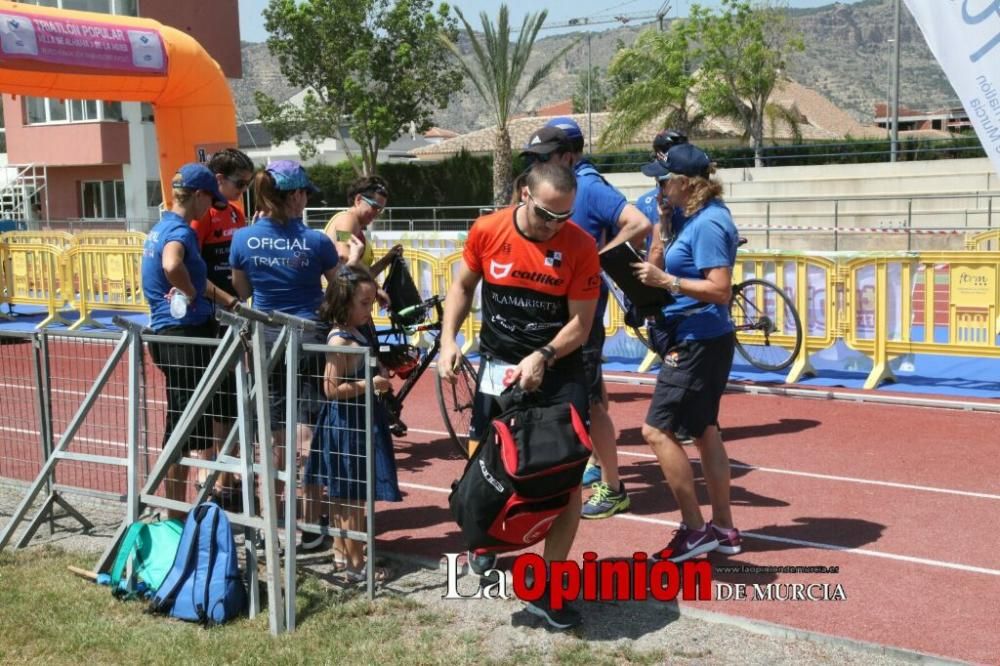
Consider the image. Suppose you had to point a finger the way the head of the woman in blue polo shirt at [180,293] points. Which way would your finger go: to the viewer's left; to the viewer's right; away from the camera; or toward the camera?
to the viewer's right

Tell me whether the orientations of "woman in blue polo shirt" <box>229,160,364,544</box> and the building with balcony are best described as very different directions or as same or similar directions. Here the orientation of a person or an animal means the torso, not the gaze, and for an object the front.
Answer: very different directions

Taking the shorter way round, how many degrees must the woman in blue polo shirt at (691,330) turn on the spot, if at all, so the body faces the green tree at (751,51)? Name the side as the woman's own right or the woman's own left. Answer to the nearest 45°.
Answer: approximately 90° to the woman's own right

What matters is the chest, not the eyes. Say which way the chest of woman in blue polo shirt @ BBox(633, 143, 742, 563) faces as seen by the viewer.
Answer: to the viewer's left

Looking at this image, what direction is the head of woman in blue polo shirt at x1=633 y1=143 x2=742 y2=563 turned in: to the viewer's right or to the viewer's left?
to the viewer's left

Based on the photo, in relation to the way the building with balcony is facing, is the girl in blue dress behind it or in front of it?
in front

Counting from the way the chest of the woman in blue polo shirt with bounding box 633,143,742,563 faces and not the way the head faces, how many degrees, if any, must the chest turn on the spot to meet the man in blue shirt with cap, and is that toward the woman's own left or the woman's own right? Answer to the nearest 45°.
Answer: approximately 45° to the woman's own right

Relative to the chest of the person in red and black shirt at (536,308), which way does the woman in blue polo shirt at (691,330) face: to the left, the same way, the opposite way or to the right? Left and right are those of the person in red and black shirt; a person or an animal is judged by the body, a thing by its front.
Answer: to the right

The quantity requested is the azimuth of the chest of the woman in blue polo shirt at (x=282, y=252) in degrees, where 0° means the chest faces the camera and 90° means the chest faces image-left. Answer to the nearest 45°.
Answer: approximately 180°

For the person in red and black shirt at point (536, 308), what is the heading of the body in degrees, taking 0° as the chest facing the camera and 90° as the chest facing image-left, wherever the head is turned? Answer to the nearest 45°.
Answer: approximately 0°

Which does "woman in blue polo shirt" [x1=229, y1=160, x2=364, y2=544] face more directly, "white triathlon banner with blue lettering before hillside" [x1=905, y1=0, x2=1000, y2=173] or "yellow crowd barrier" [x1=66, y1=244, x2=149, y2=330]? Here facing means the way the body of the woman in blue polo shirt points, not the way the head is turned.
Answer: the yellow crowd barrier

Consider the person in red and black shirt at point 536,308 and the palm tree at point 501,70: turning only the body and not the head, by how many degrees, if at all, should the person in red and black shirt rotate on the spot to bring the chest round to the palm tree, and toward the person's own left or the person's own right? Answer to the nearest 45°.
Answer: approximately 180°
